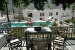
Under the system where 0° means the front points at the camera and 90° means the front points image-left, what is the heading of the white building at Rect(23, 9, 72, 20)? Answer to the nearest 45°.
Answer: approximately 0°
